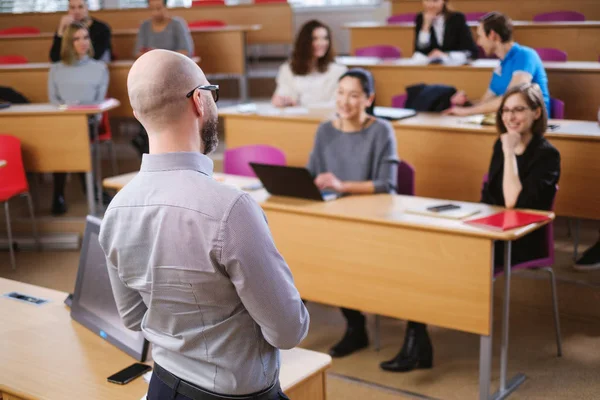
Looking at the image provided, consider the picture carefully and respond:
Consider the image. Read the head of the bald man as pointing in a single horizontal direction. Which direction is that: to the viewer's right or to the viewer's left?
to the viewer's right

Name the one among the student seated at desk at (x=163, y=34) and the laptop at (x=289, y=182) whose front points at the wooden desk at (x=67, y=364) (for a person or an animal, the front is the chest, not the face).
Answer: the student seated at desk

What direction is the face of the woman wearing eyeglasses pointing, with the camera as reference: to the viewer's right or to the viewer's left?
to the viewer's left

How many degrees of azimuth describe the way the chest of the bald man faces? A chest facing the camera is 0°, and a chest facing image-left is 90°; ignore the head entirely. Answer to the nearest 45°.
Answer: approximately 225°

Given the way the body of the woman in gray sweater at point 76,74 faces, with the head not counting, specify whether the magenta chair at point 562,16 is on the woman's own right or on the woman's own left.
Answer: on the woman's own left

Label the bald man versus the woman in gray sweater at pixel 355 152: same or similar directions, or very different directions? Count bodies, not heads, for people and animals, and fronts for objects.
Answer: very different directions
